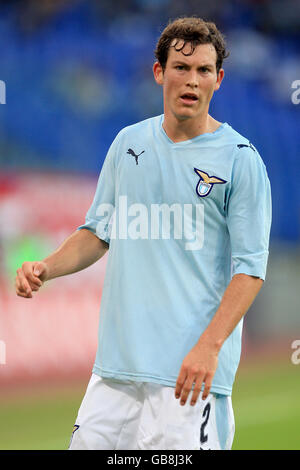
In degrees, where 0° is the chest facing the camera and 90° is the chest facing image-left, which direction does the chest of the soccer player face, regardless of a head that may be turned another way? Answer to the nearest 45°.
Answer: approximately 0°
